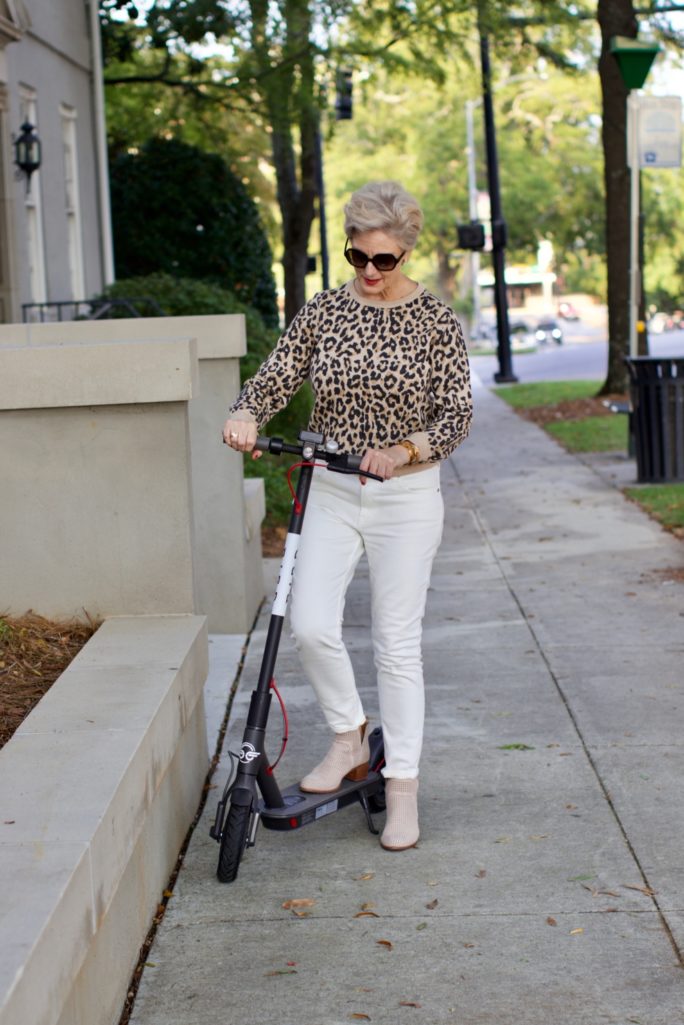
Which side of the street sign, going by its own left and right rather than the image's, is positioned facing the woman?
front

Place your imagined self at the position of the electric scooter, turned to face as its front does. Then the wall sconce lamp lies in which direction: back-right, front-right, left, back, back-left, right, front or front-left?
back-right

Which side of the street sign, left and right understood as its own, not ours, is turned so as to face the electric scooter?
front

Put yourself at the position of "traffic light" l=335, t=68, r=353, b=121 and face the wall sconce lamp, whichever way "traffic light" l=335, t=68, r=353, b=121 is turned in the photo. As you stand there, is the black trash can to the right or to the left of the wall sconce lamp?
left

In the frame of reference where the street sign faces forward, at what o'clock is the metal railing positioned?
The metal railing is roughly at 2 o'clock from the street sign.

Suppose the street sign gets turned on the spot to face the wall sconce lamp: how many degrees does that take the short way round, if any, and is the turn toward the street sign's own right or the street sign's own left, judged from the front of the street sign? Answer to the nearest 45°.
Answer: approximately 90° to the street sign's own right

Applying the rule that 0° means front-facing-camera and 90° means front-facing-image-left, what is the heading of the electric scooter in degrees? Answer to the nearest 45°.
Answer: approximately 45°

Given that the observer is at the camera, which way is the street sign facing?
facing the viewer

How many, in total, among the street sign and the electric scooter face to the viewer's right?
0

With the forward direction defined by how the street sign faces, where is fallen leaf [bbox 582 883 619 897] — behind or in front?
in front

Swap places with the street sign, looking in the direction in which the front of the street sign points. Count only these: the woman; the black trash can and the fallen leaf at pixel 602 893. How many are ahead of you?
3

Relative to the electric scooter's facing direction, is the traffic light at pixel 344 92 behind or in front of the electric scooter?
behind

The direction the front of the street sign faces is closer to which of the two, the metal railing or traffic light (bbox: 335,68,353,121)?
the metal railing

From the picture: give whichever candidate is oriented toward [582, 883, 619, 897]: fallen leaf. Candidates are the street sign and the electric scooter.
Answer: the street sign

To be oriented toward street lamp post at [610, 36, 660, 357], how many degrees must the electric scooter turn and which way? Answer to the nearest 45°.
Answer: approximately 135° to its right
